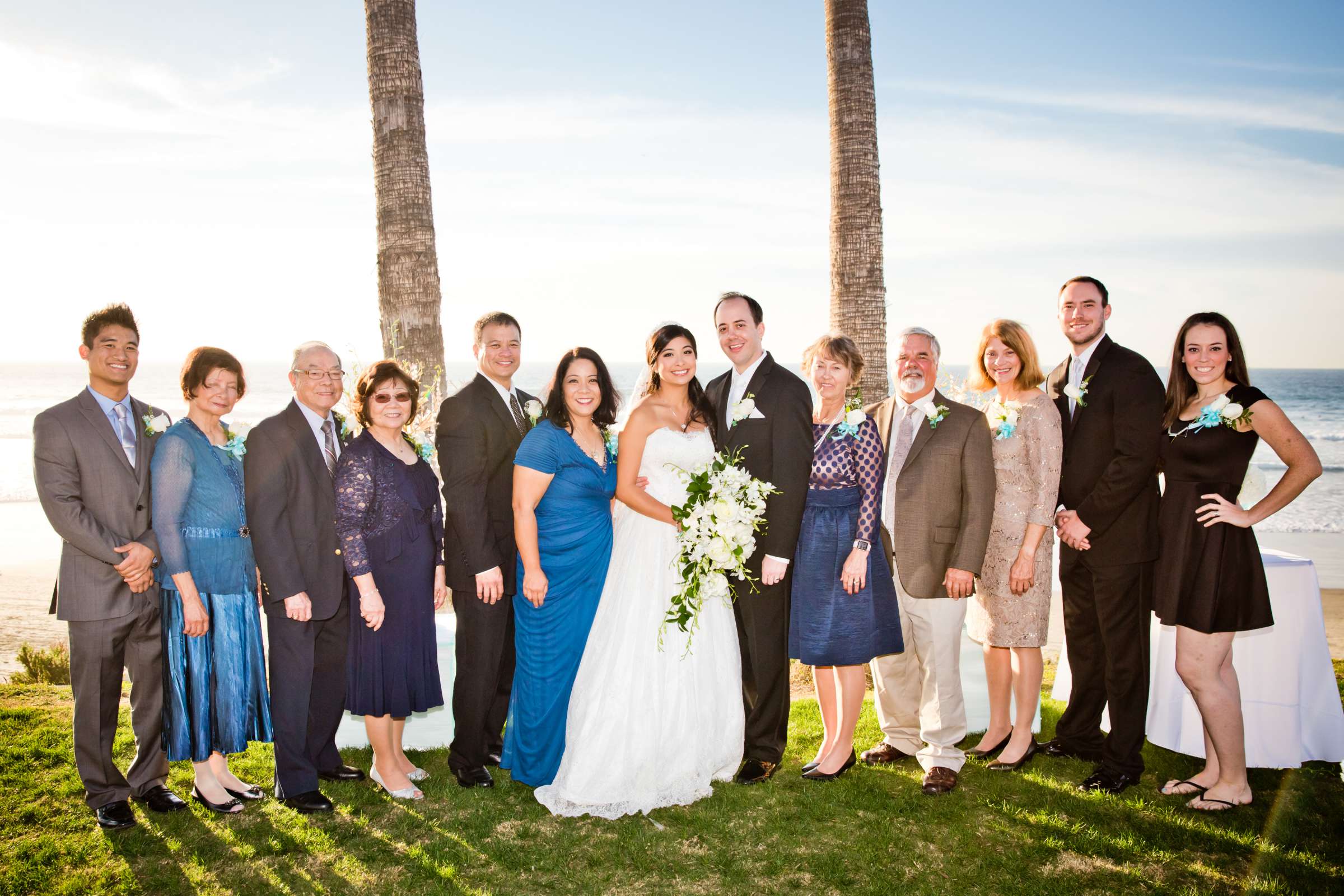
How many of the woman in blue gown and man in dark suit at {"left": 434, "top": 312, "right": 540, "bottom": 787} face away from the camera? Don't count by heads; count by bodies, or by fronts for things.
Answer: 0

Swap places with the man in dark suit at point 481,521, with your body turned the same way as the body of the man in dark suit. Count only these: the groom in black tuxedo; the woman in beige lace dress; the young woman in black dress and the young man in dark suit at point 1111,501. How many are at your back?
0

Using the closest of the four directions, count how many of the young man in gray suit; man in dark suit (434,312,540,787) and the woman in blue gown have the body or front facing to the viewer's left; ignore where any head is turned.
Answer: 0

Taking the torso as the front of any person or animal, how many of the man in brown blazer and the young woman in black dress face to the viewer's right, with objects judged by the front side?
0

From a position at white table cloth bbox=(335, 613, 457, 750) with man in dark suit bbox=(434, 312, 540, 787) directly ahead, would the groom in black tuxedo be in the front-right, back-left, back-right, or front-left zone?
front-left

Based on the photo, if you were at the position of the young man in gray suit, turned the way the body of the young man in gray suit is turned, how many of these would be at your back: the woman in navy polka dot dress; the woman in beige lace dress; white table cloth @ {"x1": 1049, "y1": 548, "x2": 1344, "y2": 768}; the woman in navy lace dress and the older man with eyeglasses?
0

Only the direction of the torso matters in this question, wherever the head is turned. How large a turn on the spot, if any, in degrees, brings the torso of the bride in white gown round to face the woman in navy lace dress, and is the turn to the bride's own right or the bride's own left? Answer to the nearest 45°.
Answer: approximately 135° to the bride's own right

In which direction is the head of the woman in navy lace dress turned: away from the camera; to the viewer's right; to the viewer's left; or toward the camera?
toward the camera

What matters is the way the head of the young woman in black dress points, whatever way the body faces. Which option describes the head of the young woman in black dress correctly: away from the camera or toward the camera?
toward the camera

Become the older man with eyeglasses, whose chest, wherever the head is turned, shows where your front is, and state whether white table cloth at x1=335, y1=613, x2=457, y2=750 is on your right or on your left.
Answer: on your left

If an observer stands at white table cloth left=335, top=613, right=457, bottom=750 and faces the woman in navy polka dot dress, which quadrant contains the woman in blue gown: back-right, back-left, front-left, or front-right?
front-right

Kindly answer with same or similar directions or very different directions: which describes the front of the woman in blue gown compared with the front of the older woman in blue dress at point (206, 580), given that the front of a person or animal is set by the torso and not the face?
same or similar directions

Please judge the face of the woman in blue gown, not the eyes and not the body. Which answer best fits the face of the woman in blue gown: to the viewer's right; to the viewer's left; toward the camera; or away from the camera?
toward the camera

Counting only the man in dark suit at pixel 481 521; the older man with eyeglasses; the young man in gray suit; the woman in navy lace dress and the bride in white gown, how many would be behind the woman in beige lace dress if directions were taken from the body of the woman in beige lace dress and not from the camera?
0

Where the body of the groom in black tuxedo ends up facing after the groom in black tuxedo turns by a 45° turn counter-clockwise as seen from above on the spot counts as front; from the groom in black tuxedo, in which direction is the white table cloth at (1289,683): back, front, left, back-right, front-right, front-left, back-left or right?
left
